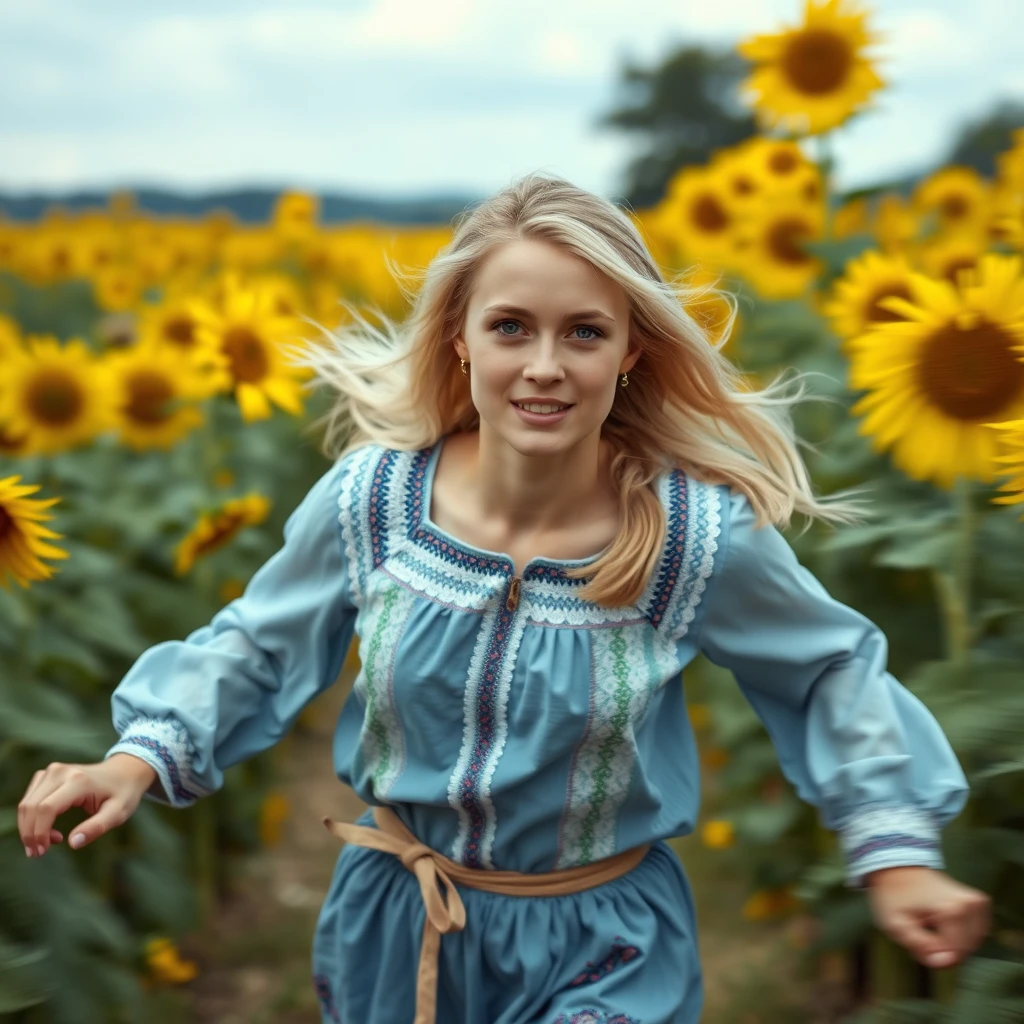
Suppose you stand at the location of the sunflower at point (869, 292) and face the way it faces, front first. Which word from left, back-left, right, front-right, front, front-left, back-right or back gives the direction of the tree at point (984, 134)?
back

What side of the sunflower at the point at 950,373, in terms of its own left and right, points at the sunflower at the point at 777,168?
back

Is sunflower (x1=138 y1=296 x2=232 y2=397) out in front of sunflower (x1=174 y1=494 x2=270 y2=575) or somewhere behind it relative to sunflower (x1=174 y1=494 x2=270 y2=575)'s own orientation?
behind

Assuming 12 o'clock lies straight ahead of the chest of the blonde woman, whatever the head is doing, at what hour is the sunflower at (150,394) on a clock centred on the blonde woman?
The sunflower is roughly at 5 o'clock from the blonde woman.

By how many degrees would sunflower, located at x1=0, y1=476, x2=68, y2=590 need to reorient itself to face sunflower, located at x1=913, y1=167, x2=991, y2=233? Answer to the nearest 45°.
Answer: approximately 135° to its left

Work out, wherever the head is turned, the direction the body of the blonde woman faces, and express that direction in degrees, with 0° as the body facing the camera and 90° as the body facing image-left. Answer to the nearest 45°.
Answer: approximately 0°

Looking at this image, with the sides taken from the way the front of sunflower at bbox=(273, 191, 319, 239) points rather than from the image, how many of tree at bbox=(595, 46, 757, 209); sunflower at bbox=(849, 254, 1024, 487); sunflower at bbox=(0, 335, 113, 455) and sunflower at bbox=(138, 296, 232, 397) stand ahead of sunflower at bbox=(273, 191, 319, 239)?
3

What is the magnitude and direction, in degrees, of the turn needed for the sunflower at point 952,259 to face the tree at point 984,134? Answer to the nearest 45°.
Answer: approximately 180°
